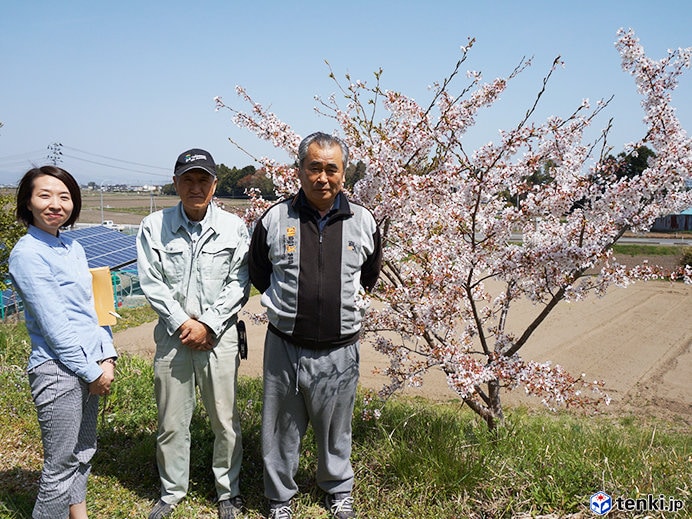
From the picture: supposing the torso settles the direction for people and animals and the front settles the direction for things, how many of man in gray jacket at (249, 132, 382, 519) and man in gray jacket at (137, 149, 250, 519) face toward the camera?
2

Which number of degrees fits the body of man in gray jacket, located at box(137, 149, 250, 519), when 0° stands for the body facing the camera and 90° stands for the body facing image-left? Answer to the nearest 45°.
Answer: approximately 0°

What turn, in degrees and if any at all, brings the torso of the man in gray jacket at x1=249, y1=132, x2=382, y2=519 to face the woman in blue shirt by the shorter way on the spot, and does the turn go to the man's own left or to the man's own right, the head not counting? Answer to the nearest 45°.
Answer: approximately 90° to the man's own right

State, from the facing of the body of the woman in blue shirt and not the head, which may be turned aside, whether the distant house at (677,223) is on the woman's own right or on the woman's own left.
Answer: on the woman's own left

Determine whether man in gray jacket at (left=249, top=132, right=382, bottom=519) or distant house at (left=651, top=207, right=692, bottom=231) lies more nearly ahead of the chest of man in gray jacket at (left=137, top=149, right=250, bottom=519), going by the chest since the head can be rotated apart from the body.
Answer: the man in gray jacket

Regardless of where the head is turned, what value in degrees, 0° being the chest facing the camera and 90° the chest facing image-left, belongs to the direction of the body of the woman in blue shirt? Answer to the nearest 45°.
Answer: approximately 315°

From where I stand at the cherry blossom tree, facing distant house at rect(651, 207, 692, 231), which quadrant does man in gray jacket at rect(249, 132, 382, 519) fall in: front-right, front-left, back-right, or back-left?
back-left

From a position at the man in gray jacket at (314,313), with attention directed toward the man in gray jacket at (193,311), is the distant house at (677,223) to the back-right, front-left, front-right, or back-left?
back-right

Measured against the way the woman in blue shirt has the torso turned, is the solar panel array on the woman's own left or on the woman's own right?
on the woman's own left

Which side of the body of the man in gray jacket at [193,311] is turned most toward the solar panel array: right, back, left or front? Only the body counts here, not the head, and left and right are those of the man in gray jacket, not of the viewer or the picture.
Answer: back

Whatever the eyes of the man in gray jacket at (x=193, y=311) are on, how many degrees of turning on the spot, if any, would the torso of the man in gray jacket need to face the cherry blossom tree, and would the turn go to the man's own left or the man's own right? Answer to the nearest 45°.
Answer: approximately 90° to the man's own left
